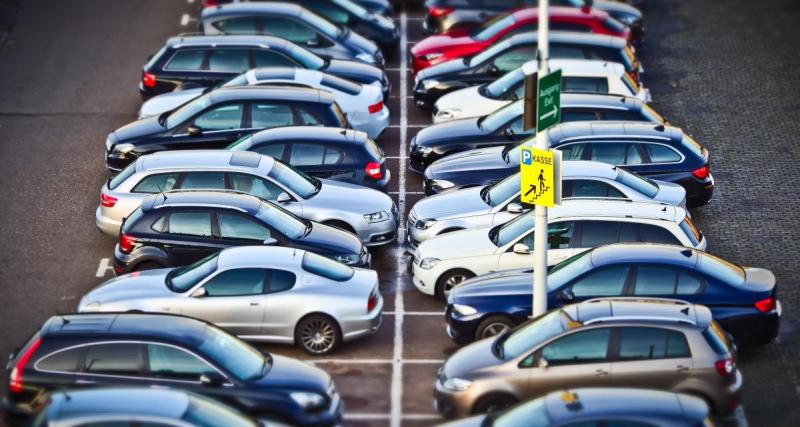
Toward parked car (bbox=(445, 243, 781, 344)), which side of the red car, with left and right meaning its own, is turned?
left

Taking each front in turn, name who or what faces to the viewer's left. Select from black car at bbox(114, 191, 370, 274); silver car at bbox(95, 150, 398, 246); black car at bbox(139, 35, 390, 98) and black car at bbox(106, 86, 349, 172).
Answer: black car at bbox(106, 86, 349, 172)

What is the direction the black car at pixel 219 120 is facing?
to the viewer's left

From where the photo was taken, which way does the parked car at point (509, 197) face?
to the viewer's left

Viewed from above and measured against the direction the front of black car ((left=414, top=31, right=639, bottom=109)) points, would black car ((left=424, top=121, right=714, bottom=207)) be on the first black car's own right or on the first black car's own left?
on the first black car's own left

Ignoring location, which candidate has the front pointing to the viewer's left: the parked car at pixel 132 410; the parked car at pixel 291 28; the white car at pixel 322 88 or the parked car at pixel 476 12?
the white car

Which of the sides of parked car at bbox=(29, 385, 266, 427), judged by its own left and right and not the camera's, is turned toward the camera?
right

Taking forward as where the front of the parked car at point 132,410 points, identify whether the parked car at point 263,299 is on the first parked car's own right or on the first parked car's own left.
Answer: on the first parked car's own left

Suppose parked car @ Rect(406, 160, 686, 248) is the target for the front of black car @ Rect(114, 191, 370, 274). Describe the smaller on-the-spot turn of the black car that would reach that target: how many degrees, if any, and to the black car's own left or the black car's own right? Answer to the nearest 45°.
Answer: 0° — it already faces it

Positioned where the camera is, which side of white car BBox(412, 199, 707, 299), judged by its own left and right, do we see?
left

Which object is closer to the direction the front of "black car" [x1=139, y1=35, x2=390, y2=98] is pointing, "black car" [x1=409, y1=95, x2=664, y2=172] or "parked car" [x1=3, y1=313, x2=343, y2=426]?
the black car
